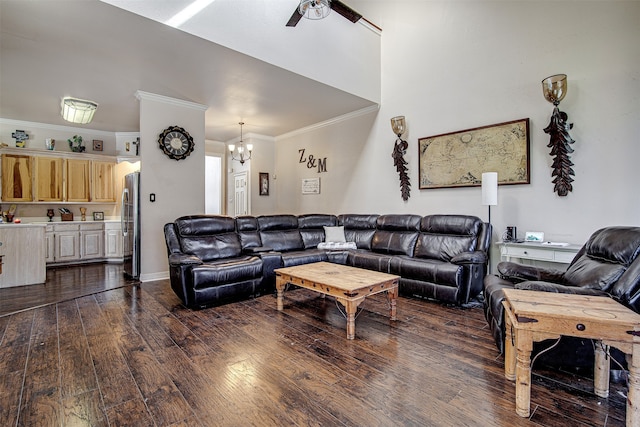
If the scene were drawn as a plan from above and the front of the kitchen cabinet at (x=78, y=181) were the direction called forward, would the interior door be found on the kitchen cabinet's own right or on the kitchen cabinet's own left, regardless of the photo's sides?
on the kitchen cabinet's own left

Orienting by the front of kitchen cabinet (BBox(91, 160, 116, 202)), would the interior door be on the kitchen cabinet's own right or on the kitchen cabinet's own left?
on the kitchen cabinet's own left

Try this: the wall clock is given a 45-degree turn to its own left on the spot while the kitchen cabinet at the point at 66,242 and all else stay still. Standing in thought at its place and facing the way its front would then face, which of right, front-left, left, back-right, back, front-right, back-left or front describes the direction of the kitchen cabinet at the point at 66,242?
back

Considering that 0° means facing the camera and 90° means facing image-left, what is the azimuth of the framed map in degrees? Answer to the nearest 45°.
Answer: approximately 45°

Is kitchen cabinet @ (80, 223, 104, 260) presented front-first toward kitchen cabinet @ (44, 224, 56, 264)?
no

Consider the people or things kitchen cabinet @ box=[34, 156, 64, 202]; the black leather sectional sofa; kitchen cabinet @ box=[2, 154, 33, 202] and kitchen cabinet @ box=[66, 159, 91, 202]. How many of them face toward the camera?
4

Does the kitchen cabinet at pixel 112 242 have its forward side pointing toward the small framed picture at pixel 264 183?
no

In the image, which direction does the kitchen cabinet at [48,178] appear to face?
toward the camera

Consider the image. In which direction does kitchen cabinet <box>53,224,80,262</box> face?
toward the camera

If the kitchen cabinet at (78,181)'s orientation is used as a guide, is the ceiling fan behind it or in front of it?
in front

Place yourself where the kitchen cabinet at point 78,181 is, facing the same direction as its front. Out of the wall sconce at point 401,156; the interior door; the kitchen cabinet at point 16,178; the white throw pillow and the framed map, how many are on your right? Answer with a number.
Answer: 1

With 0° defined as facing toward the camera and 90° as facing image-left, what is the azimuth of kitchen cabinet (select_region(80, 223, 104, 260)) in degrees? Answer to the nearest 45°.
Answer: approximately 0°

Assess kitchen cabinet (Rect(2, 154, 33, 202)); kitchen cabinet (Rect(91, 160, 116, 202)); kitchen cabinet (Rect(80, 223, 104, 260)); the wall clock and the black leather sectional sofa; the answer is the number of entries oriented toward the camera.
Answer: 5

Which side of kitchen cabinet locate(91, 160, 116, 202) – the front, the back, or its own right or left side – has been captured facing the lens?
front

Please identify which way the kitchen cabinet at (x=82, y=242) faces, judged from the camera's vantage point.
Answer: facing the viewer

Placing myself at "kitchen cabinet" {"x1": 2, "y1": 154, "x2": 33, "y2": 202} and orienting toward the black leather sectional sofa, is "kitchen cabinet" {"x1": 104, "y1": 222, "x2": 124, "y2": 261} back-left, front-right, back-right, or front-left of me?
front-left

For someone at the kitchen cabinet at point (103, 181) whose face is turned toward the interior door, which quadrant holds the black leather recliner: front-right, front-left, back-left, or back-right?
front-right

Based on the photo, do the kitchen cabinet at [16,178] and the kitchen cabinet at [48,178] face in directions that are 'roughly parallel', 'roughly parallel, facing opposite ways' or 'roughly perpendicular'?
roughly parallel
